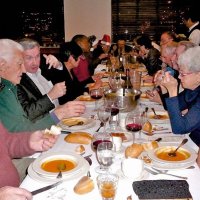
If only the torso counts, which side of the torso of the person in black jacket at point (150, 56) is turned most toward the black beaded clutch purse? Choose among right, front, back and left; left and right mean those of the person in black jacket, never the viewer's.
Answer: left

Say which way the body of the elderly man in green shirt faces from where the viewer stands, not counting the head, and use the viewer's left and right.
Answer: facing to the right of the viewer

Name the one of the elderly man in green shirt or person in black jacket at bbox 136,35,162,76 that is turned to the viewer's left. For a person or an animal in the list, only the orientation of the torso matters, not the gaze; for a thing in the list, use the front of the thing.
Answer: the person in black jacket

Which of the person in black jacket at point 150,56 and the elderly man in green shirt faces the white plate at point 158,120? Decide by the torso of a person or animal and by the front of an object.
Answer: the elderly man in green shirt

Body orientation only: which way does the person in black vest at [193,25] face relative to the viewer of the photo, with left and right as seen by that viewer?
facing to the left of the viewer

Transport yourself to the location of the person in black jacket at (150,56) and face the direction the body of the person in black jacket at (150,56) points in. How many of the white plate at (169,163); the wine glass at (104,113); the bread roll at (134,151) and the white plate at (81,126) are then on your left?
4

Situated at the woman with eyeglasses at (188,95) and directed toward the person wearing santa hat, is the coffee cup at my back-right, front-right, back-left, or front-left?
back-left

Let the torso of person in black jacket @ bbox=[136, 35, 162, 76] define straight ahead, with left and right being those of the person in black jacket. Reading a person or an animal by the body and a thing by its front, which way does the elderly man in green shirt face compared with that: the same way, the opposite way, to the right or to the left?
the opposite way

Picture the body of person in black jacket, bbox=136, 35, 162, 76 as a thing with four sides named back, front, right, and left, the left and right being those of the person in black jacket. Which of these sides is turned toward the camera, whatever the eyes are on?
left

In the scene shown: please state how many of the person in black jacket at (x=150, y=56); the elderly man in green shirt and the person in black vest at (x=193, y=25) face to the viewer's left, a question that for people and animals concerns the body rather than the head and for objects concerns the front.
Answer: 2

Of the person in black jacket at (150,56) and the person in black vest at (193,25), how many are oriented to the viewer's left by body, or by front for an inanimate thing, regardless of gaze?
2

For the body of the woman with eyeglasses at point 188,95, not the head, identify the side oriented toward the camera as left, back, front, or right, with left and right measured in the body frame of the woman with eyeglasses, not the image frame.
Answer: left

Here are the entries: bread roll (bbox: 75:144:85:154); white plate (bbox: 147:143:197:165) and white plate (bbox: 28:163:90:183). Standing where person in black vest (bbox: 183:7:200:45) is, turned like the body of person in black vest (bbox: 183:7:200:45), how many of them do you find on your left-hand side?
3

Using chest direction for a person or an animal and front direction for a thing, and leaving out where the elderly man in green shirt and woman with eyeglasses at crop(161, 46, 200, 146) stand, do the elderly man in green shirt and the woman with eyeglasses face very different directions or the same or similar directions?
very different directions

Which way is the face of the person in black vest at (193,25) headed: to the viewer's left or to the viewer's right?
to the viewer's left
